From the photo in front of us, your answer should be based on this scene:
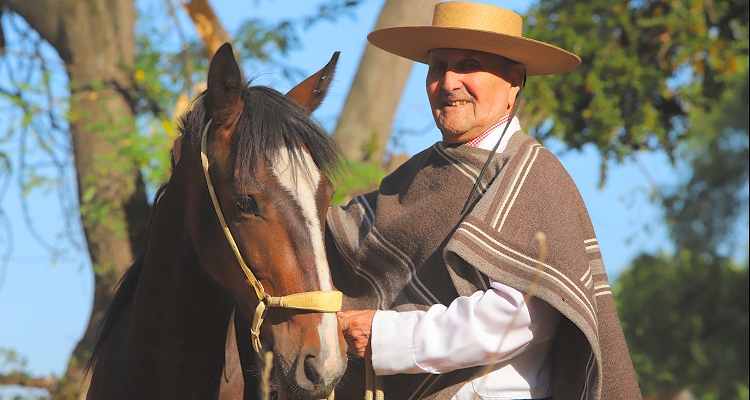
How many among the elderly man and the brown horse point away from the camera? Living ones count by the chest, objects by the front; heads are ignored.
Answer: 0

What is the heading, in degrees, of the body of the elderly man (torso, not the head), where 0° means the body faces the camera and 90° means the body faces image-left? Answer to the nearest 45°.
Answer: approximately 45°

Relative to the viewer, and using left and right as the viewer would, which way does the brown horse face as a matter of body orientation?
facing the viewer and to the right of the viewer

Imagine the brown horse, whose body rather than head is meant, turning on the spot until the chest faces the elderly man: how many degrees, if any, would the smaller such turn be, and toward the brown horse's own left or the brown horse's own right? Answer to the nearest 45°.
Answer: approximately 45° to the brown horse's own left

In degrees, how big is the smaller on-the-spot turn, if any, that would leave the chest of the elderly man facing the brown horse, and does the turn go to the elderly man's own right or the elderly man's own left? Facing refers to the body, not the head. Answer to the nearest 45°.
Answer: approximately 45° to the elderly man's own right
